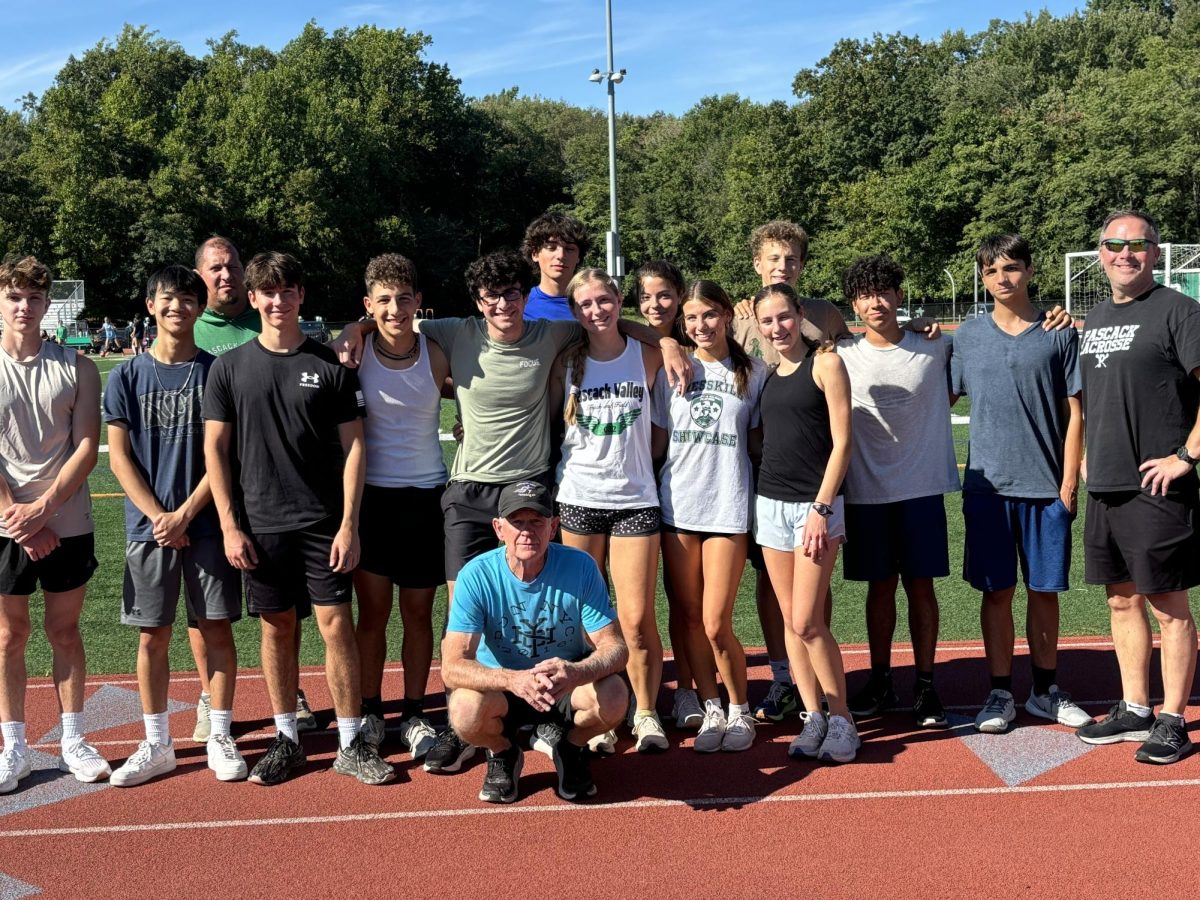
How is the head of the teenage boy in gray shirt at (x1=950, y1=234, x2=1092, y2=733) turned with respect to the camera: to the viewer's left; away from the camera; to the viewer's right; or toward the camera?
toward the camera

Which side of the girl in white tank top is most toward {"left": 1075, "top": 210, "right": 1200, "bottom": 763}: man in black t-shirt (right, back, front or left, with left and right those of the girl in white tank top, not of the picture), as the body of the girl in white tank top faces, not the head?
left

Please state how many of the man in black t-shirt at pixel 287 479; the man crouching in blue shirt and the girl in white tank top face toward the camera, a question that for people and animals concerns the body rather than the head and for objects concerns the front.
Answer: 3

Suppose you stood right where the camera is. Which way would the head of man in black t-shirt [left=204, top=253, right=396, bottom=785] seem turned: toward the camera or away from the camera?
toward the camera

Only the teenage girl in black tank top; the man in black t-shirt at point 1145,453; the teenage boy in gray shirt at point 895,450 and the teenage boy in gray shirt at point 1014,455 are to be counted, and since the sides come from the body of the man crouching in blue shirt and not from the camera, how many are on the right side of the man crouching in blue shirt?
0

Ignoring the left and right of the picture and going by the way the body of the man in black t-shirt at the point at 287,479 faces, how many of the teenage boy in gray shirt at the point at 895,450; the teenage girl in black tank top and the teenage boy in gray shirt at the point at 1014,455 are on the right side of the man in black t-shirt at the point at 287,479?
0

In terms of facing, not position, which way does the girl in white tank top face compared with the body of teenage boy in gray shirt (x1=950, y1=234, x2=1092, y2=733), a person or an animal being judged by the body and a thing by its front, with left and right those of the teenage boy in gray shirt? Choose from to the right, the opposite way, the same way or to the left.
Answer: the same way

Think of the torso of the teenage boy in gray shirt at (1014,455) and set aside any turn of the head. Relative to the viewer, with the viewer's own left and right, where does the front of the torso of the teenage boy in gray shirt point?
facing the viewer

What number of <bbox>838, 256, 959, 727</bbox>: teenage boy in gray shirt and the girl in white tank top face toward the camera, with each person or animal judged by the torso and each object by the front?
2

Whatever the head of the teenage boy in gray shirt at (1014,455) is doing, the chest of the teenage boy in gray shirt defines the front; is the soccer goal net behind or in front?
behind

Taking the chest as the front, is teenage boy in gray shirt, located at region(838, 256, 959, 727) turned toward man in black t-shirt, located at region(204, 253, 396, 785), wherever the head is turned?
no

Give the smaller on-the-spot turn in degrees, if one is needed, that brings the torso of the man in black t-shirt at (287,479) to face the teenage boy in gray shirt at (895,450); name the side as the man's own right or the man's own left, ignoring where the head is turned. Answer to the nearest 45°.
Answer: approximately 90° to the man's own left

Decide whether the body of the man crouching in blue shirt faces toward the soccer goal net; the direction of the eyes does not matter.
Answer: no

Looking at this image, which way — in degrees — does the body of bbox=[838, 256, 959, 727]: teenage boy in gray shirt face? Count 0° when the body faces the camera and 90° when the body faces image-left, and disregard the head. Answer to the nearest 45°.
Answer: approximately 0°

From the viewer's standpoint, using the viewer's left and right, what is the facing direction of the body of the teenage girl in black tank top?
facing the viewer and to the left of the viewer

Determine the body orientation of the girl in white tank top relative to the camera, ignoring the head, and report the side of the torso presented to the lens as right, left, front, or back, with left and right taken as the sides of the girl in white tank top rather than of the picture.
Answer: front

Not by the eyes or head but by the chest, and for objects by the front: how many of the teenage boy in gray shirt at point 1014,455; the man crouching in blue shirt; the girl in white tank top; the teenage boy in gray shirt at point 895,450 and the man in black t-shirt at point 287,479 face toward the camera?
5

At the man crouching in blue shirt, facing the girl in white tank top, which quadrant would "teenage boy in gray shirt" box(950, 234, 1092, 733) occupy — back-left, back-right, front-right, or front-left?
front-right

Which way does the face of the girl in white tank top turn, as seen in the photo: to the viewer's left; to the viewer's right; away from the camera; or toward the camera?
toward the camera

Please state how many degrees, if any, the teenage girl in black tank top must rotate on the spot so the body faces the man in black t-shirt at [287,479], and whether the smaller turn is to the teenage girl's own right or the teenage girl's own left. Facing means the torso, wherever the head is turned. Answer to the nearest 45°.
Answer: approximately 45° to the teenage girl's own right
